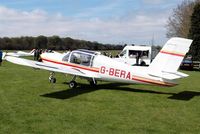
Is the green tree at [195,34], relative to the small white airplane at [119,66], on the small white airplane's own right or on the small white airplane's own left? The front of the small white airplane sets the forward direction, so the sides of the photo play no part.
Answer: on the small white airplane's own right

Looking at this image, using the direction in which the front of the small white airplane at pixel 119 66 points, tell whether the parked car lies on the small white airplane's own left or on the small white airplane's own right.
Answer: on the small white airplane's own right

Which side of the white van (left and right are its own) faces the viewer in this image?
left

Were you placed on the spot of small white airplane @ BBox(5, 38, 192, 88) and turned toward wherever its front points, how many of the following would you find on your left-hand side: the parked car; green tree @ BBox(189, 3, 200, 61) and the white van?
0

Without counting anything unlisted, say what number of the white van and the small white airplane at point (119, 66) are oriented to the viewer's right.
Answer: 0

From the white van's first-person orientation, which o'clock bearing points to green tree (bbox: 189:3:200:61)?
The green tree is roughly at 5 o'clock from the white van.

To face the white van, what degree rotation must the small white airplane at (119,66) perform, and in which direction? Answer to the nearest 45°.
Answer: approximately 45° to its right

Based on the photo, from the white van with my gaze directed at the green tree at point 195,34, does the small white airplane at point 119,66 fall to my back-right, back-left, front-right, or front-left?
back-right

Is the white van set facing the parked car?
no

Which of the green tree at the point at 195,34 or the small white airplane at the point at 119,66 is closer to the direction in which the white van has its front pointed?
the small white airplane

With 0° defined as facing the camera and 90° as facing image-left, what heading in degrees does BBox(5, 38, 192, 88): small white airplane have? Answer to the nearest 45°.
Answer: approximately 135°
